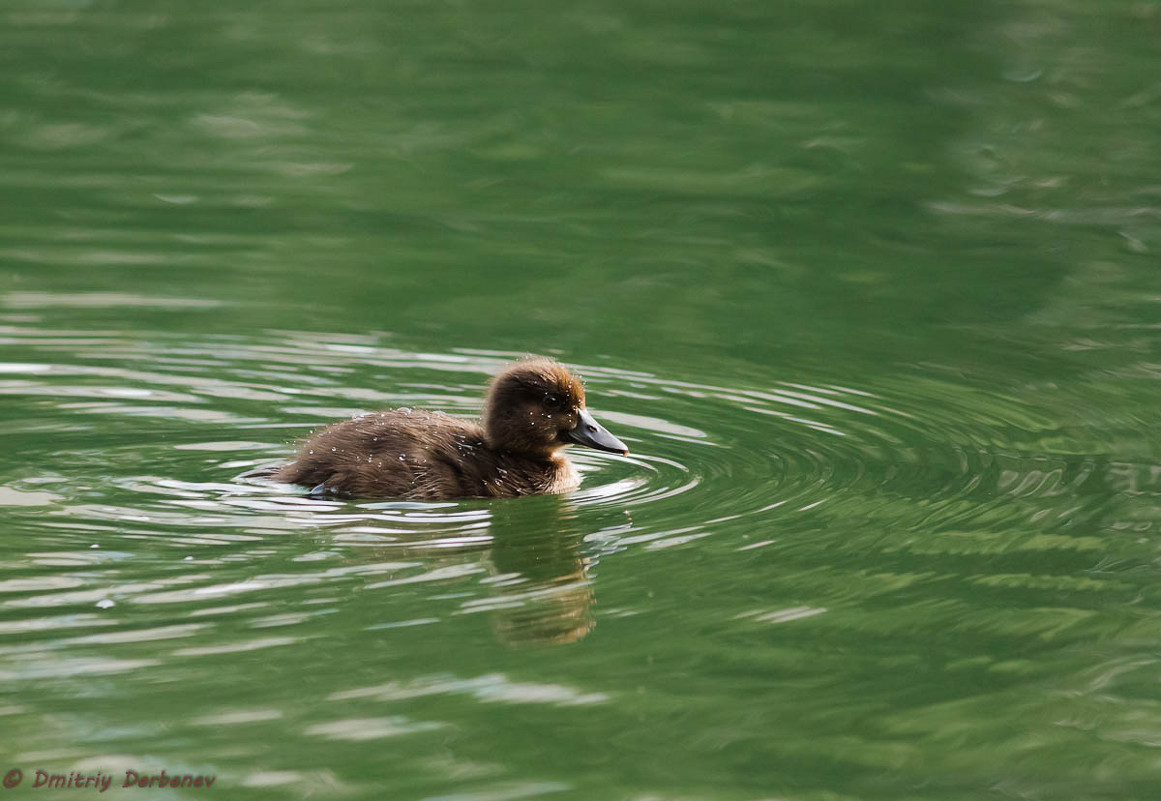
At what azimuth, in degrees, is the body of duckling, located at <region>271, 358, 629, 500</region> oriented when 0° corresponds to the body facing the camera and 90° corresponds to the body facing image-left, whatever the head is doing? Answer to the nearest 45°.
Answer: approximately 270°
